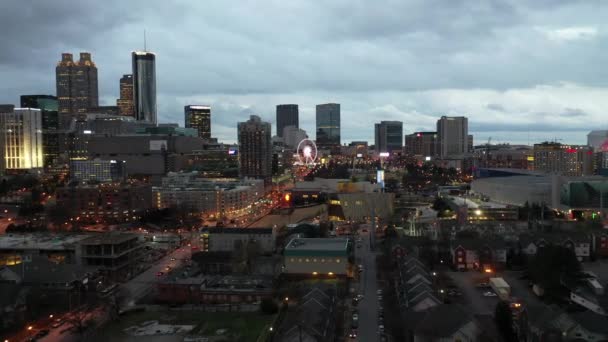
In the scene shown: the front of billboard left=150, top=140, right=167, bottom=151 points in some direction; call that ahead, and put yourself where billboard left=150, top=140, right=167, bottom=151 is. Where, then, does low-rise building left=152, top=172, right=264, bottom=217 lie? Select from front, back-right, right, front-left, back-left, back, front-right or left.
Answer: front

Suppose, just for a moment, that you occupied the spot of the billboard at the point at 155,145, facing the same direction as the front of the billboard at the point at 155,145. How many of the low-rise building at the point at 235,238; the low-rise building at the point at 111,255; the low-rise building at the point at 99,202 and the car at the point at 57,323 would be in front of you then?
4

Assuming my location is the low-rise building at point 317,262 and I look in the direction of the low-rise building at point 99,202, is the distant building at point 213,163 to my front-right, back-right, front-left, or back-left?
front-right

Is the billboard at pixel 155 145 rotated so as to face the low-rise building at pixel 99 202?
yes

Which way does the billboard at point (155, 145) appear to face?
toward the camera

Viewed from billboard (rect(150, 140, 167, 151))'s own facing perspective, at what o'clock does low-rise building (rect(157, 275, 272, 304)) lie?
The low-rise building is roughly at 12 o'clock from the billboard.

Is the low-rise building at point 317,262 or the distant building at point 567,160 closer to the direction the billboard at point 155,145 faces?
the low-rise building

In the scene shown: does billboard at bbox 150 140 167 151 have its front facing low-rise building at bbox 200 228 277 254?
yes

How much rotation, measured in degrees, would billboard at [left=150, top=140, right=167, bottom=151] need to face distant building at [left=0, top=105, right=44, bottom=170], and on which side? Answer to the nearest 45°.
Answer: approximately 135° to its right

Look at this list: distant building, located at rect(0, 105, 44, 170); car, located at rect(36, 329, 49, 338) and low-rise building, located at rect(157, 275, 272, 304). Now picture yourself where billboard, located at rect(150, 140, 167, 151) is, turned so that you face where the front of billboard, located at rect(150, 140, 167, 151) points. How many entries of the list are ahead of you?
2

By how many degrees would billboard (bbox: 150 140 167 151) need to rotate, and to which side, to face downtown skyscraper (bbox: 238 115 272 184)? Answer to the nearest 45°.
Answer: approximately 45° to its left

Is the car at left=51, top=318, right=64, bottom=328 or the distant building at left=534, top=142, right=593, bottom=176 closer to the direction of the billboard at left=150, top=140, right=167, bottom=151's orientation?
the car

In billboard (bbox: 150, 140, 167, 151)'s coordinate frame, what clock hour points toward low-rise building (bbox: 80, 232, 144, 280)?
The low-rise building is roughly at 12 o'clock from the billboard.

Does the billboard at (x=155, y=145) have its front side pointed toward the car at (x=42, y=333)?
yes

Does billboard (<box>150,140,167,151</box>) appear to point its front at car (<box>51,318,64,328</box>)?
yes
